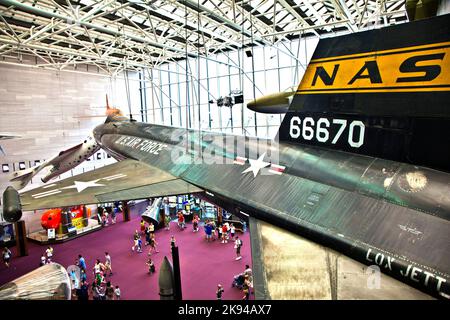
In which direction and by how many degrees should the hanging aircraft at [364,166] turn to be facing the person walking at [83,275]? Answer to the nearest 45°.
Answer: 0° — it already faces them

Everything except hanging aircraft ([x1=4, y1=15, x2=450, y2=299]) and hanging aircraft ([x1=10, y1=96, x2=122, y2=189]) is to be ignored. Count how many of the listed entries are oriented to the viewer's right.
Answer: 1

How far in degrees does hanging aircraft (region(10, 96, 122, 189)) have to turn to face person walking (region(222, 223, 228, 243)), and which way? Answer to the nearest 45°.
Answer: approximately 45° to its right

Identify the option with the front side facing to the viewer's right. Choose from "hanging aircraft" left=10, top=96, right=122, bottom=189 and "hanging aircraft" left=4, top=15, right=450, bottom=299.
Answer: "hanging aircraft" left=10, top=96, right=122, bottom=189

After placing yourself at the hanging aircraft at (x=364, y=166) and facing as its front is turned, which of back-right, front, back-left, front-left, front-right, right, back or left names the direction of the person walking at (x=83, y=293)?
front

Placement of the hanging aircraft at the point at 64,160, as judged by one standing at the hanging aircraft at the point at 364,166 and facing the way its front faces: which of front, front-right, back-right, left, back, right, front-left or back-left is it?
front

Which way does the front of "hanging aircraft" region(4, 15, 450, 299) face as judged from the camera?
facing away from the viewer and to the left of the viewer

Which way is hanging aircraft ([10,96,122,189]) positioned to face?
to the viewer's right

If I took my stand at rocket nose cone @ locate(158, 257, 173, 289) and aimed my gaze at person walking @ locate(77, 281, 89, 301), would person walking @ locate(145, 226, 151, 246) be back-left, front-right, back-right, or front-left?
front-right

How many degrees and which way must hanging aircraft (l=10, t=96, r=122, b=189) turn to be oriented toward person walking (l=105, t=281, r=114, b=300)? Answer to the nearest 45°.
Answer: approximately 90° to its right

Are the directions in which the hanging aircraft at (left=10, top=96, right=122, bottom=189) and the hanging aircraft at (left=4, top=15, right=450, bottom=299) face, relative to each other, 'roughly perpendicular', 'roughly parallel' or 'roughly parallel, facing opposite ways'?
roughly perpendicular

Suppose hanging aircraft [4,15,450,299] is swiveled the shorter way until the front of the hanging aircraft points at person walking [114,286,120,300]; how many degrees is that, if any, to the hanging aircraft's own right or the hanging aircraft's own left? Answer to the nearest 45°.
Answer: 0° — it already faces them

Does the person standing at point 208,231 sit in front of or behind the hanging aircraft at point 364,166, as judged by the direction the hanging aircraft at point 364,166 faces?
in front
